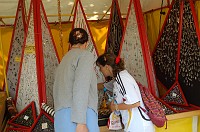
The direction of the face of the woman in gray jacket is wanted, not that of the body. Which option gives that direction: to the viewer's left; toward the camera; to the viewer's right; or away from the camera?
away from the camera

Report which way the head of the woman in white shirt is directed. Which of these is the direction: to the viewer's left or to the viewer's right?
to the viewer's left

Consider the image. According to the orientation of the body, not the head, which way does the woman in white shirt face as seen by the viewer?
to the viewer's left
